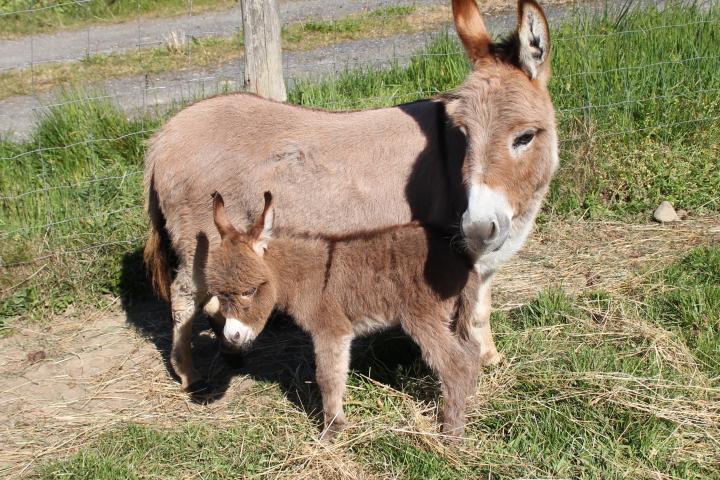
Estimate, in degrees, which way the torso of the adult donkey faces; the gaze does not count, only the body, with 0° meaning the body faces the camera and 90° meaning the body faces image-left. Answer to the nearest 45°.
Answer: approximately 270°

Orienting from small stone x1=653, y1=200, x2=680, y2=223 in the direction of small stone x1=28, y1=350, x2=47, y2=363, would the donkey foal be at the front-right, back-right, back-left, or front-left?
front-left

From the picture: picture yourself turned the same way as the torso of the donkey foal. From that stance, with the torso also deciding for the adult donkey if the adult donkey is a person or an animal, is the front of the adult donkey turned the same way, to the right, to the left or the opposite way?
the opposite way

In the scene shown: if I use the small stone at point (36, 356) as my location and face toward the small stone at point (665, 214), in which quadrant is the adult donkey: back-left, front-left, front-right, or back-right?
front-right

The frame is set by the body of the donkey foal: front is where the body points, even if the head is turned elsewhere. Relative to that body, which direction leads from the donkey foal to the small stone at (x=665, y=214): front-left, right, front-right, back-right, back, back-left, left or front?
back-right

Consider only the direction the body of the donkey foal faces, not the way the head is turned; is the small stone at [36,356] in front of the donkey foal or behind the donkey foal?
in front

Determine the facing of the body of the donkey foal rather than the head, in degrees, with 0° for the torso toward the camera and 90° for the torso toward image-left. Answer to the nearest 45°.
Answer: approximately 90°

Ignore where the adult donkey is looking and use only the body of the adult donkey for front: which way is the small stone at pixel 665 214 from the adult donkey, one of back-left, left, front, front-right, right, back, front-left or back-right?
front-left

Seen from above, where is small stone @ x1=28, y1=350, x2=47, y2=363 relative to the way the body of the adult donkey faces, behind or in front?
behind
